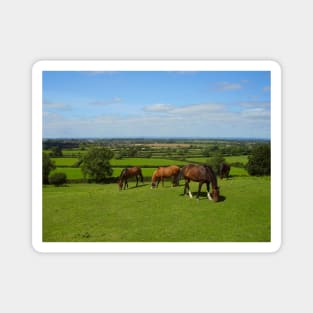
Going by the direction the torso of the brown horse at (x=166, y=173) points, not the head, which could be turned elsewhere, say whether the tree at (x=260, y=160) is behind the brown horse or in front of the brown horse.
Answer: behind

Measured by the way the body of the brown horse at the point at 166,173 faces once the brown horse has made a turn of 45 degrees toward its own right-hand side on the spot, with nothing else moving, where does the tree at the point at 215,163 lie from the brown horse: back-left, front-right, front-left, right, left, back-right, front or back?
back-right

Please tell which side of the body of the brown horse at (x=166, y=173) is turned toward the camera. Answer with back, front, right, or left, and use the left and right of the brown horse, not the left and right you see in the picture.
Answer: left

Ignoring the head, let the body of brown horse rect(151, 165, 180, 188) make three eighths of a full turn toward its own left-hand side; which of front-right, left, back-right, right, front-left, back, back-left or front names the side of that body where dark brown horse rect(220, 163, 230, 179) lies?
front-left
